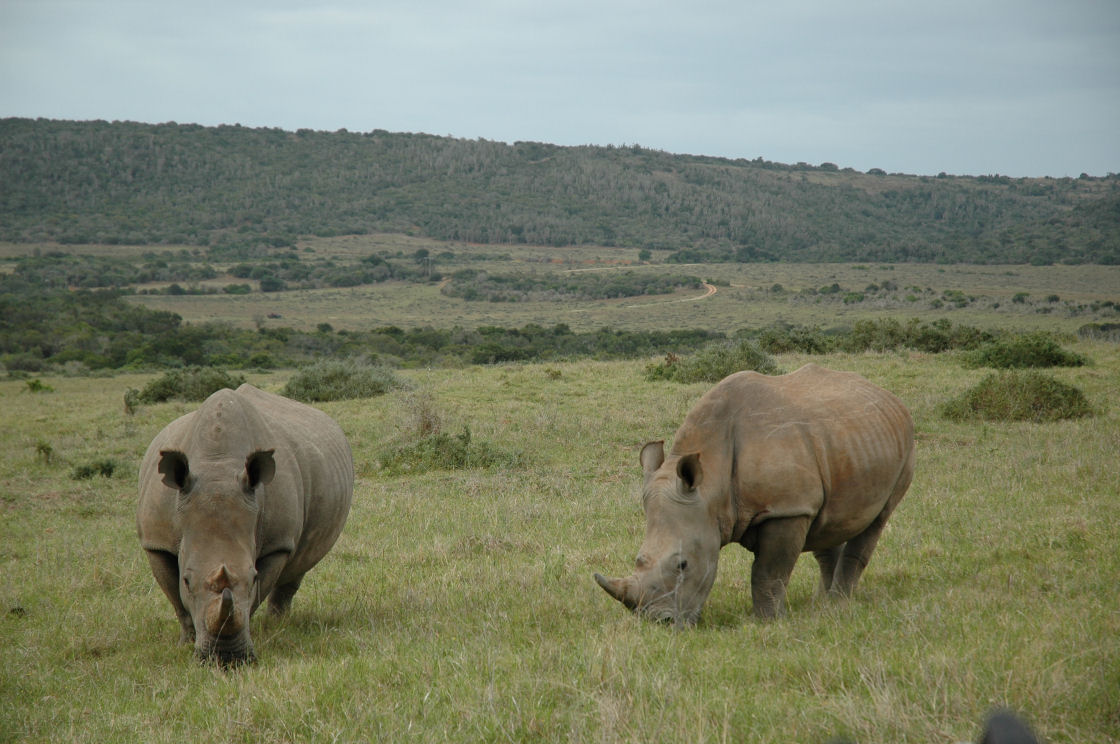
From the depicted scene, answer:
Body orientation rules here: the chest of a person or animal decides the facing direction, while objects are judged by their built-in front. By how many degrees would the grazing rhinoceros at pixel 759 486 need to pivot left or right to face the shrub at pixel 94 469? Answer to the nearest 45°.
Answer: approximately 90° to its right

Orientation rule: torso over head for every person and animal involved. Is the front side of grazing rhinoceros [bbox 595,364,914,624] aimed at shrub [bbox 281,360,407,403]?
no

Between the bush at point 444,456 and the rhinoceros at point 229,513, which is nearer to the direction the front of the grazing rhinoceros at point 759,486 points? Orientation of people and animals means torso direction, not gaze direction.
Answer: the rhinoceros

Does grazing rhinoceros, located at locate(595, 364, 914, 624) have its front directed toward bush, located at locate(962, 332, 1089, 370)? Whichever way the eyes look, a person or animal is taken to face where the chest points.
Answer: no

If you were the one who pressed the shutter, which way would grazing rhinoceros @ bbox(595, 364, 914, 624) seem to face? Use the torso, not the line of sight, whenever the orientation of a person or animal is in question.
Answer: facing the viewer and to the left of the viewer

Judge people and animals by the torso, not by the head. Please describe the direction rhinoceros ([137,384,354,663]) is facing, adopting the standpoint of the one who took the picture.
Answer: facing the viewer

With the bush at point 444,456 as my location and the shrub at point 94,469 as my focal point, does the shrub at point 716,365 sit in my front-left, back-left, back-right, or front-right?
back-right

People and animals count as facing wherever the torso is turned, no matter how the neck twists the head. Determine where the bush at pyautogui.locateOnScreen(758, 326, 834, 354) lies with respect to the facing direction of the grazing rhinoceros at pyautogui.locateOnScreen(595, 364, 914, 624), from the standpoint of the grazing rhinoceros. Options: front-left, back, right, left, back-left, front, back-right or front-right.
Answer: back-right

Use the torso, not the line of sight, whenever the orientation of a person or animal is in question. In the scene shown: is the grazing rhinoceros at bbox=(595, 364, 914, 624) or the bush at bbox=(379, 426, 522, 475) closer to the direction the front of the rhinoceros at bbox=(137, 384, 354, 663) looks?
the grazing rhinoceros

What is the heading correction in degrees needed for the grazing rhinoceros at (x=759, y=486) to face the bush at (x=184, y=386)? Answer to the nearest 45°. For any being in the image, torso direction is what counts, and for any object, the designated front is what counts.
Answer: approximately 90° to its right

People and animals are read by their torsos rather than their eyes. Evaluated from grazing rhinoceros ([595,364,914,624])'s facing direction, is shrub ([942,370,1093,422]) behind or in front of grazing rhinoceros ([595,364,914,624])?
behind

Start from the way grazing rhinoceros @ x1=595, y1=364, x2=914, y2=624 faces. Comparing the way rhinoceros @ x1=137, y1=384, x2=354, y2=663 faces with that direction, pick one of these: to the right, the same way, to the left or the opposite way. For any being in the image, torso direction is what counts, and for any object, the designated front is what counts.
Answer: to the left

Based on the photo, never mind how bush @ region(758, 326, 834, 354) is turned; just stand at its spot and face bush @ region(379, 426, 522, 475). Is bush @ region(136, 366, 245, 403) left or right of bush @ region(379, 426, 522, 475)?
right

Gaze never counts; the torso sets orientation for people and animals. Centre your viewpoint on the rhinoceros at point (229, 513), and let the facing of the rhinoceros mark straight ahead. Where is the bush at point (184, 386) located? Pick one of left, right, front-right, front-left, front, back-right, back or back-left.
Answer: back

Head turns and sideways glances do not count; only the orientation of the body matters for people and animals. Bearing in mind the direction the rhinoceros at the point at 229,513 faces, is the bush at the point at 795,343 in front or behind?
behind

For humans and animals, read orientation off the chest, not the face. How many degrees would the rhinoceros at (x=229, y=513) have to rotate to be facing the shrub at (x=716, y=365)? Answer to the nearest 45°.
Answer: approximately 135° to its left

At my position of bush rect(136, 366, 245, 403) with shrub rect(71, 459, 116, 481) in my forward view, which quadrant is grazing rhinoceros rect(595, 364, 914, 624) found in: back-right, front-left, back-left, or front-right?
front-left

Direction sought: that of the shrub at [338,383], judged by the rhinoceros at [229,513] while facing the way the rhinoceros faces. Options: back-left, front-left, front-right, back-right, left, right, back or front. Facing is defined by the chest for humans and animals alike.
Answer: back
